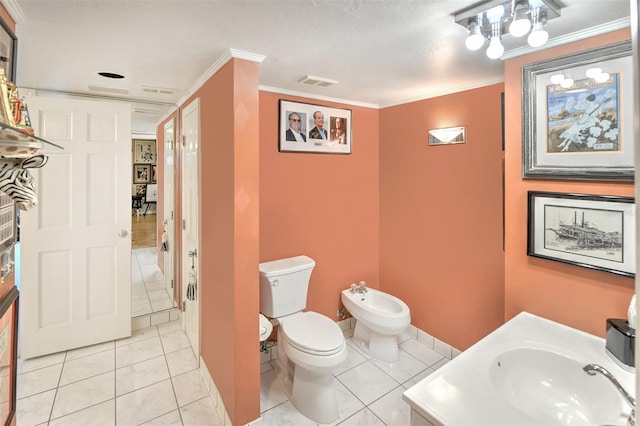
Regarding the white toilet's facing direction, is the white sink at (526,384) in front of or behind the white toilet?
in front

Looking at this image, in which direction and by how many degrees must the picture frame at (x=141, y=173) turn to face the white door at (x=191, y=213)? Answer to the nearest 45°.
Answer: approximately 45° to its left

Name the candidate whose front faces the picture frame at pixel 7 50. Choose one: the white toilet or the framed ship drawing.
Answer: the framed ship drawing

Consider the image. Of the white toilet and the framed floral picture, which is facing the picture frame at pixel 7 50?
the framed floral picture

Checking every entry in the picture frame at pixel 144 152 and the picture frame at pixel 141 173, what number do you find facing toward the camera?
2

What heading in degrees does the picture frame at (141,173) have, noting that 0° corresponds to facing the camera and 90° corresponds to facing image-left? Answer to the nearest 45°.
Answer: approximately 0°

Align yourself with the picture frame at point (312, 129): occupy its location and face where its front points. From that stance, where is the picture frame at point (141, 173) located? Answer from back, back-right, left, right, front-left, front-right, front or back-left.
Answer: back-right

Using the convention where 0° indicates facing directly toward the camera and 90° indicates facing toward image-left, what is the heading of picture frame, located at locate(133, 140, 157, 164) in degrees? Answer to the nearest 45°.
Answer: approximately 0°

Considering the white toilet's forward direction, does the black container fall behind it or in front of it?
in front

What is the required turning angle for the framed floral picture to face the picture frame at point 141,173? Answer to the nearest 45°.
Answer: approximately 45° to its right
